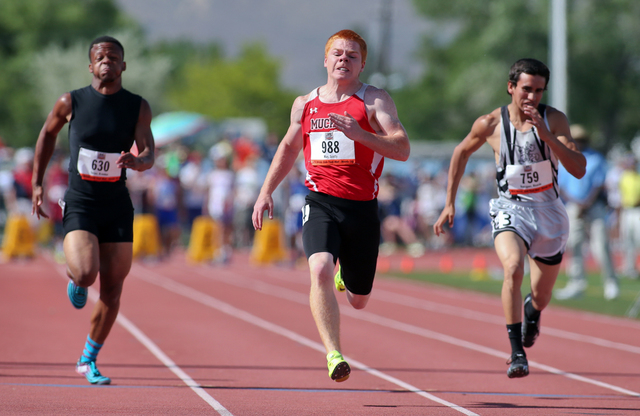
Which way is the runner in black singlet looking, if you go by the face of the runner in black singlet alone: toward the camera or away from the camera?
toward the camera

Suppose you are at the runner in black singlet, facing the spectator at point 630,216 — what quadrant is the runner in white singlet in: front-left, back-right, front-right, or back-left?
front-right

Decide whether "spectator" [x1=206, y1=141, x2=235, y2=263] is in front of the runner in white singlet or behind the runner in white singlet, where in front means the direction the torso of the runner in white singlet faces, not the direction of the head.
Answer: behind

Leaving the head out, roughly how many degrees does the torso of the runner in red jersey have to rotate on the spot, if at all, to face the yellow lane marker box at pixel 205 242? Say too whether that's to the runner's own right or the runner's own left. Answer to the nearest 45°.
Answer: approximately 180°

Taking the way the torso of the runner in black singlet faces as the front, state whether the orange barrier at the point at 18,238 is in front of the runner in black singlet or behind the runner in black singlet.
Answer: behind

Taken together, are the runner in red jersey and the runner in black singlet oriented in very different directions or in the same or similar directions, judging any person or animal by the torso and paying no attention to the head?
same or similar directions

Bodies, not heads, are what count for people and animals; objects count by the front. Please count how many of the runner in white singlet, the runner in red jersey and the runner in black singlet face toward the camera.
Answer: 3

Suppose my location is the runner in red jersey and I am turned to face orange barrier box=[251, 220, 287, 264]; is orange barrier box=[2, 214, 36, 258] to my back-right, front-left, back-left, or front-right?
front-left

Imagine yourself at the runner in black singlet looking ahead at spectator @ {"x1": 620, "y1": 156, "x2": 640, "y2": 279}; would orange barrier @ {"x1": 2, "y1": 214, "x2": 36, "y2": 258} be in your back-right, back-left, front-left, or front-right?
front-left

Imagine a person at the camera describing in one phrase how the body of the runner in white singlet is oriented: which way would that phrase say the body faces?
toward the camera

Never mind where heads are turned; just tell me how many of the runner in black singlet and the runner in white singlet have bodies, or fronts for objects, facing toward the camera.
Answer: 2

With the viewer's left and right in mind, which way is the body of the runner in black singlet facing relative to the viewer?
facing the viewer

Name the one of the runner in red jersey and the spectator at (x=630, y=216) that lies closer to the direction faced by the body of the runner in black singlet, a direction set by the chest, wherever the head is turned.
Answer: the runner in red jersey
